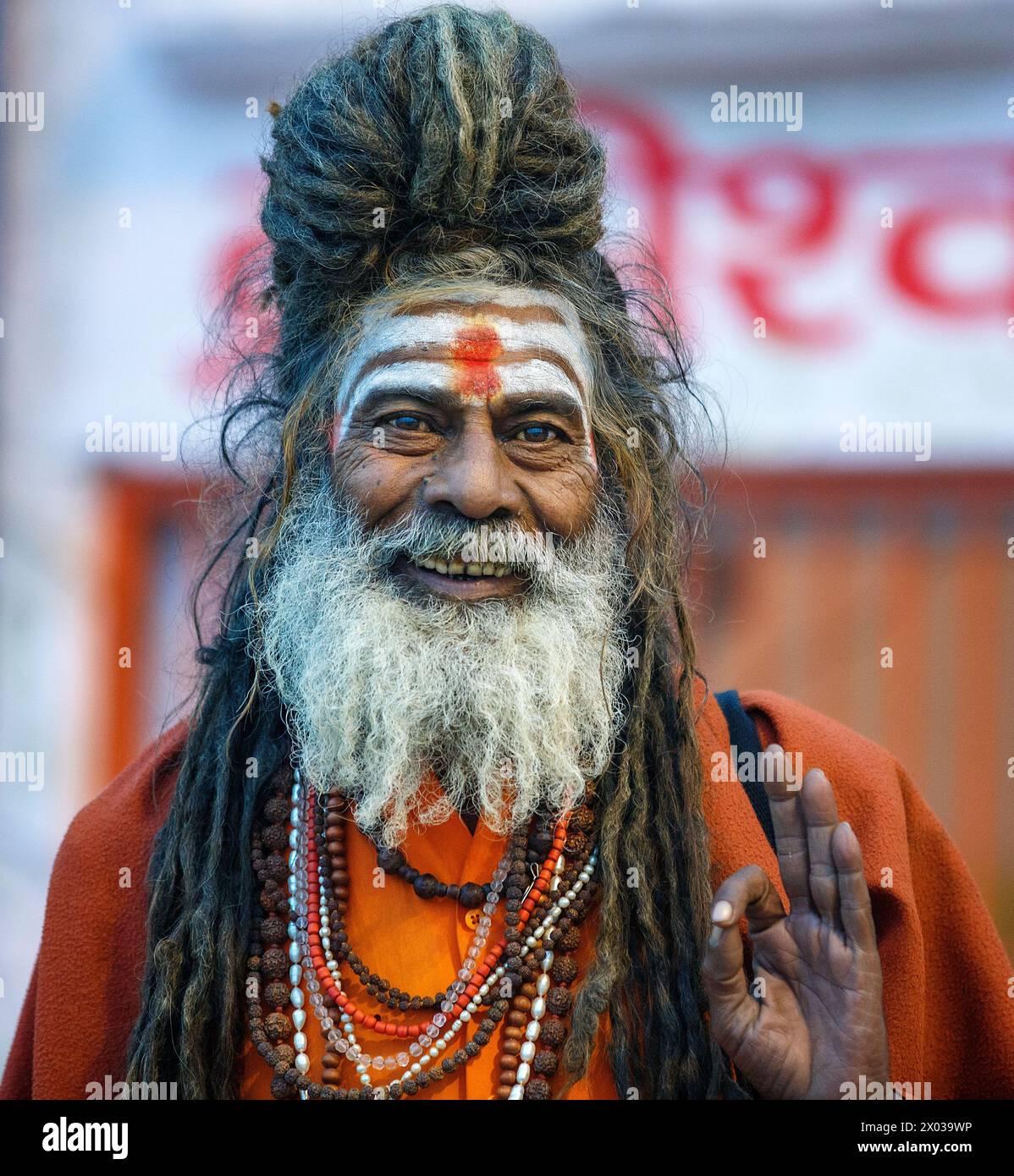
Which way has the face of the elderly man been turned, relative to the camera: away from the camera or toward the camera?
toward the camera

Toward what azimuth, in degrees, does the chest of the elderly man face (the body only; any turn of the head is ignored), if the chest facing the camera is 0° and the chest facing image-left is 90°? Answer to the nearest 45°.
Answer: approximately 0°
